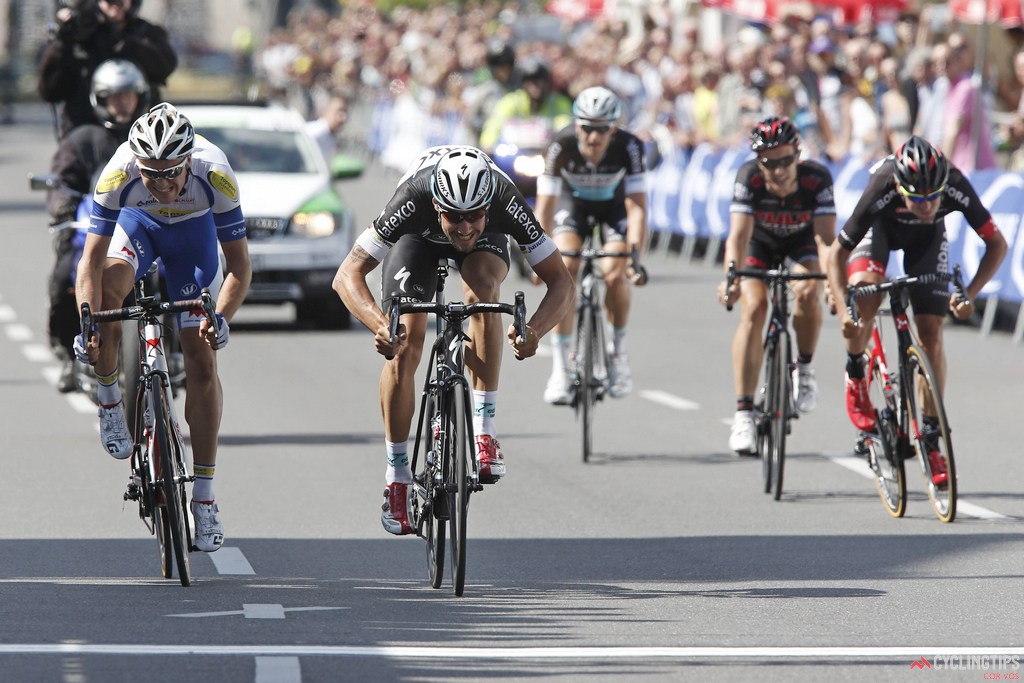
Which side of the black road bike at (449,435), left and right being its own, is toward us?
front

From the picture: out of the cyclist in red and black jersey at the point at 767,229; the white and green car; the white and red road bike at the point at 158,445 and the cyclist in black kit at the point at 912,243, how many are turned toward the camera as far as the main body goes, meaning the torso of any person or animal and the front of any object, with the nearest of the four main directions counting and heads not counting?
4

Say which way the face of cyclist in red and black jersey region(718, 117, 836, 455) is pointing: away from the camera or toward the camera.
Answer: toward the camera

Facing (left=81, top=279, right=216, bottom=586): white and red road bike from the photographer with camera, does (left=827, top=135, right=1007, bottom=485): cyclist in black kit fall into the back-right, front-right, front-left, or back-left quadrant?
front-left

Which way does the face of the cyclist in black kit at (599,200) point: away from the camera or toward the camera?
toward the camera

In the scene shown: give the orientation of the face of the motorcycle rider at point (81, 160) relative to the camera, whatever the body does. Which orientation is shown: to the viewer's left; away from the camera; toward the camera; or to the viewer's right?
toward the camera

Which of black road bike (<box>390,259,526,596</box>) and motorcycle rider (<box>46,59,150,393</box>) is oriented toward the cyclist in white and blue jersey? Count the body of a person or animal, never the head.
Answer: the motorcycle rider

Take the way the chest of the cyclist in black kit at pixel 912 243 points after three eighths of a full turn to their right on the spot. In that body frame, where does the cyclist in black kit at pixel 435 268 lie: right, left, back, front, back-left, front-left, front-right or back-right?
left

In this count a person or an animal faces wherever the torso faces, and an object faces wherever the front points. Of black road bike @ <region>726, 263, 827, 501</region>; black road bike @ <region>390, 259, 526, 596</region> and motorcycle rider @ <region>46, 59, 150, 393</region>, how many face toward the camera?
3

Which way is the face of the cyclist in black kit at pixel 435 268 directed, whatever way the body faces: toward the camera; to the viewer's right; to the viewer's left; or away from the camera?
toward the camera

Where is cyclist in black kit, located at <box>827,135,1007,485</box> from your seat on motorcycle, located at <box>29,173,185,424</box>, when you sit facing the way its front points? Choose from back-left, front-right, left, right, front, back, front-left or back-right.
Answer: front-left

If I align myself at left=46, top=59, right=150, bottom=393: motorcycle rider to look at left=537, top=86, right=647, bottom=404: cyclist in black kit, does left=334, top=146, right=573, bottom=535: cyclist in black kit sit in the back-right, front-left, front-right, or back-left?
front-right

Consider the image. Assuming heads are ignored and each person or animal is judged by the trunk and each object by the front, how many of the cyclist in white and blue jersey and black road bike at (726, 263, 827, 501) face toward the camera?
2

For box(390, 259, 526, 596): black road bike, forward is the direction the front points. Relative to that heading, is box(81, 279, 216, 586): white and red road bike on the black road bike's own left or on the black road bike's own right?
on the black road bike's own right

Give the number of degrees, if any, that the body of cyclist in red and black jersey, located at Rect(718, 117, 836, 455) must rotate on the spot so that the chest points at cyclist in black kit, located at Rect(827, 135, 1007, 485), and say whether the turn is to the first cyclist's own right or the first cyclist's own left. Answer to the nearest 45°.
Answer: approximately 45° to the first cyclist's own left

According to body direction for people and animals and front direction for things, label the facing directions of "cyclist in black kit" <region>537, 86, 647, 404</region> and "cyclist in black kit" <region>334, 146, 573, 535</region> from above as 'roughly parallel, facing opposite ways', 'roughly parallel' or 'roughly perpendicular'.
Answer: roughly parallel

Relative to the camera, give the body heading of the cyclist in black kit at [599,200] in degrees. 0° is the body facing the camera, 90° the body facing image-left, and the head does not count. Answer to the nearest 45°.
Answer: approximately 0°

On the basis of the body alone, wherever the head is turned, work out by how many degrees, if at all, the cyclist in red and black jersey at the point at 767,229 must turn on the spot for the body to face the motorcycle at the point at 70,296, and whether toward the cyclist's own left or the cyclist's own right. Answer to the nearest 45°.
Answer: approximately 90° to the cyclist's own right

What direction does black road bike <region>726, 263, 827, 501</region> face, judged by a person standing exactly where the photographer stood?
facing the viewer
